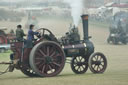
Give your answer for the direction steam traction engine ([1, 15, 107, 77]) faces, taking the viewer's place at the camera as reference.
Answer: facing away from the viewer and to the right of the viewer
